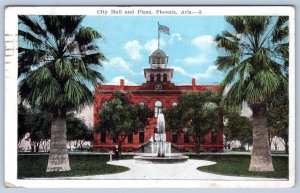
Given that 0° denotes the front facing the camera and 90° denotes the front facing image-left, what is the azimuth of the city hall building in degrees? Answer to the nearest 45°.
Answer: approximately 0°
